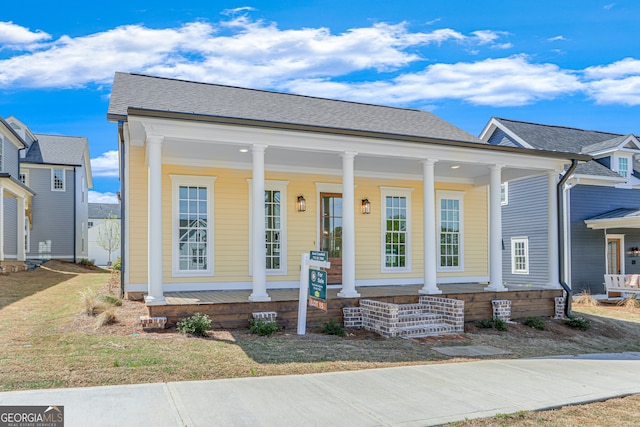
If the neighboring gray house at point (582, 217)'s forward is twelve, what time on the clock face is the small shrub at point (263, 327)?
The small shrub is roughly at 2 o'clock from the neighboring gray house.

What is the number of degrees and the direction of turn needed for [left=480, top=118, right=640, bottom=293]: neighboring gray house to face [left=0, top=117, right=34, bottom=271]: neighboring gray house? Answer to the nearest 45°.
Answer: approximately 135° to its right

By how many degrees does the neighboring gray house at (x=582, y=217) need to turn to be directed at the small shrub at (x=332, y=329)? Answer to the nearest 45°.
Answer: approximately 45° to its right

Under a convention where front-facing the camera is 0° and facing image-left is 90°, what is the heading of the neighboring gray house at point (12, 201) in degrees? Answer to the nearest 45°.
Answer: approximately 315°

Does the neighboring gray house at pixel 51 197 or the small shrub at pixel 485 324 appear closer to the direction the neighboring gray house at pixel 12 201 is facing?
the small shrub

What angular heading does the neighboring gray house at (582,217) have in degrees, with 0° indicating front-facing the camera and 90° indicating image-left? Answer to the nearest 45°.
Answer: approximately 315°

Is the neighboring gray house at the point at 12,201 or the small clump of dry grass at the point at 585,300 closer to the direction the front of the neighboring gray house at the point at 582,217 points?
the small clump of dry grass

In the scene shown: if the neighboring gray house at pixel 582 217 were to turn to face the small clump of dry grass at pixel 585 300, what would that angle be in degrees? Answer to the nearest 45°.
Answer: approximately 45° to its right

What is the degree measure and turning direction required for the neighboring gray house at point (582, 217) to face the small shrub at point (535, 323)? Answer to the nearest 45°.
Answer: approximately 45° to its right

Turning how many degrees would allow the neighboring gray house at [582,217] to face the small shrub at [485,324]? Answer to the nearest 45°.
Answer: approximately 45° to its right

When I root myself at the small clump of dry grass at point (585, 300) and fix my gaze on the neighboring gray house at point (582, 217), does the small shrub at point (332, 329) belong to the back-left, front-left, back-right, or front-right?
back-left
